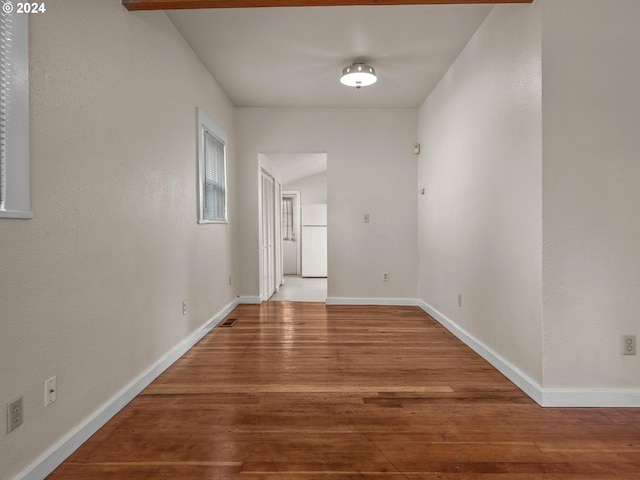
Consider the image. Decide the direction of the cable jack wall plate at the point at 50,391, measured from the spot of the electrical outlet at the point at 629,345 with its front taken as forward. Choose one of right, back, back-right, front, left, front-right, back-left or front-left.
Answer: front-right

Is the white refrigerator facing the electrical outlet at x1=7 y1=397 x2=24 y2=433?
yes

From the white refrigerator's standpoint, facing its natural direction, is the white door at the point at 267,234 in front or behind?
in front

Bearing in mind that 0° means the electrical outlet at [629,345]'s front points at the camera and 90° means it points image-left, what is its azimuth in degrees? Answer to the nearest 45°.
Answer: approximately 0°

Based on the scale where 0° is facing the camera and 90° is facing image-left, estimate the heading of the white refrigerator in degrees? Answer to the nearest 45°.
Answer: approximately 0°

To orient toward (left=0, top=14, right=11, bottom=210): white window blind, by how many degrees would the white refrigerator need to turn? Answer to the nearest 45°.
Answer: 0° — it already faces it

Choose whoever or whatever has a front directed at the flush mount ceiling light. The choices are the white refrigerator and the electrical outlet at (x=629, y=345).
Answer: the white refrigerator

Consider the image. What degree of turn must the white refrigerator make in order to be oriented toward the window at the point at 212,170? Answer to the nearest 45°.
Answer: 0° — it already faces it

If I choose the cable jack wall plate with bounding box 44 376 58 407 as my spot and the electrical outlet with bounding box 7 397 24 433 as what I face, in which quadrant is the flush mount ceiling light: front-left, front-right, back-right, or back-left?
back-left

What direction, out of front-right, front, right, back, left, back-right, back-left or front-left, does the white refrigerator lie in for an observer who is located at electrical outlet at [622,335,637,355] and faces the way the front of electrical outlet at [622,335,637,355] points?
back-right
